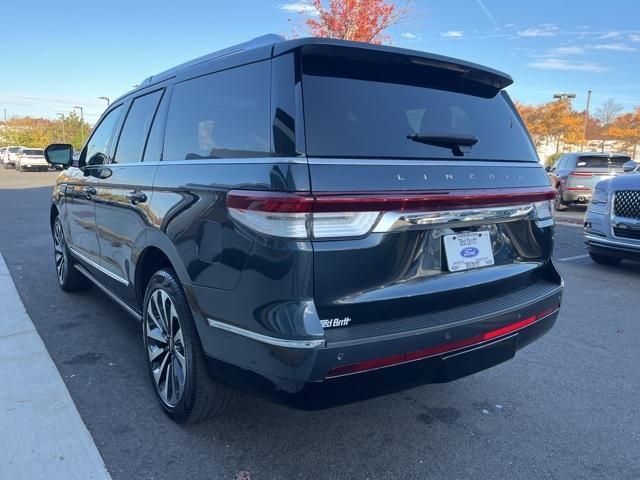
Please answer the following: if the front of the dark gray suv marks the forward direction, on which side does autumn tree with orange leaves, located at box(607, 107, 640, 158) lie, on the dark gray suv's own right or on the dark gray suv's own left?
on the dark gray suv's own right

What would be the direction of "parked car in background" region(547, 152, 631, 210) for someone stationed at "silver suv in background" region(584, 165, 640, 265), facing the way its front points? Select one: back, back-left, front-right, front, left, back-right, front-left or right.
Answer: back-right

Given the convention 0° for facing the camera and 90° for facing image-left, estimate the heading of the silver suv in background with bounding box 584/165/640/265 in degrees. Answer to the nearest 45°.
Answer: approximately 45°

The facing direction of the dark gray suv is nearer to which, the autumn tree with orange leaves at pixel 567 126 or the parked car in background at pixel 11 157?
the parked car in background

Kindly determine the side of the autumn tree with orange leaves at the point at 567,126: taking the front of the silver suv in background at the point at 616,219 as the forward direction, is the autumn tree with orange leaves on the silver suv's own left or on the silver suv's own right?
on the silver suv's own right

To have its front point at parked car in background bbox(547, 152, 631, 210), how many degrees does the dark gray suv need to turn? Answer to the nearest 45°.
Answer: approximately 90° to its right

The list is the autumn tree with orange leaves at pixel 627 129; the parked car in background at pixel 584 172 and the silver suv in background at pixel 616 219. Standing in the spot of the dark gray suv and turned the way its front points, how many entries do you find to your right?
3

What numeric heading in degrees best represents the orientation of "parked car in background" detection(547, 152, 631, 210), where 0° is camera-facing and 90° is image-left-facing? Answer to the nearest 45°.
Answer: approximately 135°

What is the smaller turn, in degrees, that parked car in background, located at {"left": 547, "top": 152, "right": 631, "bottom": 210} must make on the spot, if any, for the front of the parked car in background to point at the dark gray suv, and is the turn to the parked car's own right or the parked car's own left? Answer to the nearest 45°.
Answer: approximately 135° to the parked car's own left

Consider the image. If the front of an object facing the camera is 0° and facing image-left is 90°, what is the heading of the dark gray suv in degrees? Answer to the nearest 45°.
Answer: approximately 135°

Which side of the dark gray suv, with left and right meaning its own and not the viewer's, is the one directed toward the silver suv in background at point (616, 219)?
right

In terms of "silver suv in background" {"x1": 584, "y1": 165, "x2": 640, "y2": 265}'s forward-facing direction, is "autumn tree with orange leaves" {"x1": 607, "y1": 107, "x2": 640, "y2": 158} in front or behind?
behind
